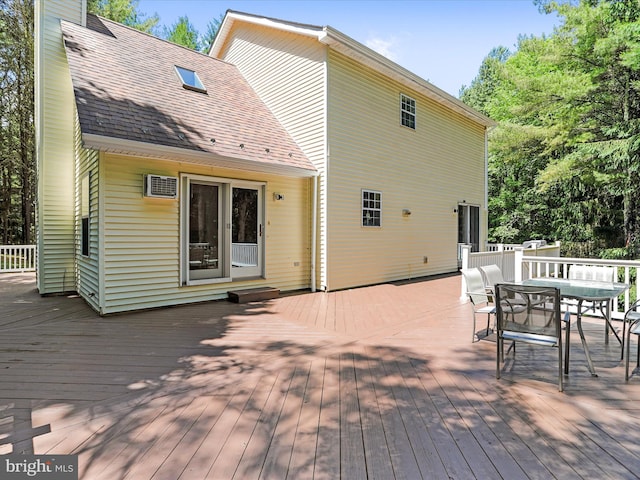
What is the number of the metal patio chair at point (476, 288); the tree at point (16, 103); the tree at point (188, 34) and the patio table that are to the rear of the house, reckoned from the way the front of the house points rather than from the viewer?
2

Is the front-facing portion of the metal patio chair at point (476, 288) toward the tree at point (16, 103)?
no

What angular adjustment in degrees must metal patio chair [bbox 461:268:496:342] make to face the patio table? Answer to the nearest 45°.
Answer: approximately 45° to its left

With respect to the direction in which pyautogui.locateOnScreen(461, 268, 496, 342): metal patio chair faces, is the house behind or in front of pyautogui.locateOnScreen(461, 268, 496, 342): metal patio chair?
behind

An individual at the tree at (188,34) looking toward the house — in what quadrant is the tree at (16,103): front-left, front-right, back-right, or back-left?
front-right

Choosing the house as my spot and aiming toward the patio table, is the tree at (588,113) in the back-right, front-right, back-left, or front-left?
front-left

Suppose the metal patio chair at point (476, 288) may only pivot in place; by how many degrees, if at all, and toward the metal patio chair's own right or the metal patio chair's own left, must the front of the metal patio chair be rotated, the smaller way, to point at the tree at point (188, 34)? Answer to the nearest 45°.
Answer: approximately 180°

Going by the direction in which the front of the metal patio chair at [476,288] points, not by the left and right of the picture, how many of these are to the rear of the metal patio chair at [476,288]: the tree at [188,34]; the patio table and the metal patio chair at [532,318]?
1

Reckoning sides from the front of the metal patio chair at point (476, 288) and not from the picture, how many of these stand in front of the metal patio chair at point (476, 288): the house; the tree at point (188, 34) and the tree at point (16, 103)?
0

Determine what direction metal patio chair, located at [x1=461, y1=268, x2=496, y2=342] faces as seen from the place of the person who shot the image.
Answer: facing the viewer and to the right of the viewer

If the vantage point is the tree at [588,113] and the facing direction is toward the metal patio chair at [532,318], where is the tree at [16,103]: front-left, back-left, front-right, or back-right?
front-right
